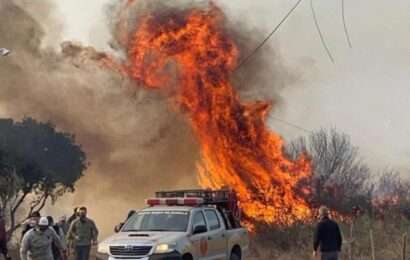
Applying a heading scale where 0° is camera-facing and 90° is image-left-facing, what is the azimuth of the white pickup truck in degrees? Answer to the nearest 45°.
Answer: approximately 45°

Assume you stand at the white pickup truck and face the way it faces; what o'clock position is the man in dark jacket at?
The man in dark jacket is roughly at 8 o'clock from the white pickup truck.

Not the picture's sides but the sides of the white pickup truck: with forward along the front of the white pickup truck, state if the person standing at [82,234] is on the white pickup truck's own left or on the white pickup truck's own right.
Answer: on the white pickup truck's own right

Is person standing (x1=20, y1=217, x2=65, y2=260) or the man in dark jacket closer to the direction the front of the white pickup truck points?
the person standing

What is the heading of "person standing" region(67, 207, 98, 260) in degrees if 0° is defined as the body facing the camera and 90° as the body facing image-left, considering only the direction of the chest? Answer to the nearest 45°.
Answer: approximately 0°

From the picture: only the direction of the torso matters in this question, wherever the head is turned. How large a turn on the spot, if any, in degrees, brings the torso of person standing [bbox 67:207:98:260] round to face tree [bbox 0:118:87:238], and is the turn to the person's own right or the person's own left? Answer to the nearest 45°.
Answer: approximately 180°

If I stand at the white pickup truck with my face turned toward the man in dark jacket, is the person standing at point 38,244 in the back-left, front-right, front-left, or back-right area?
back-right
